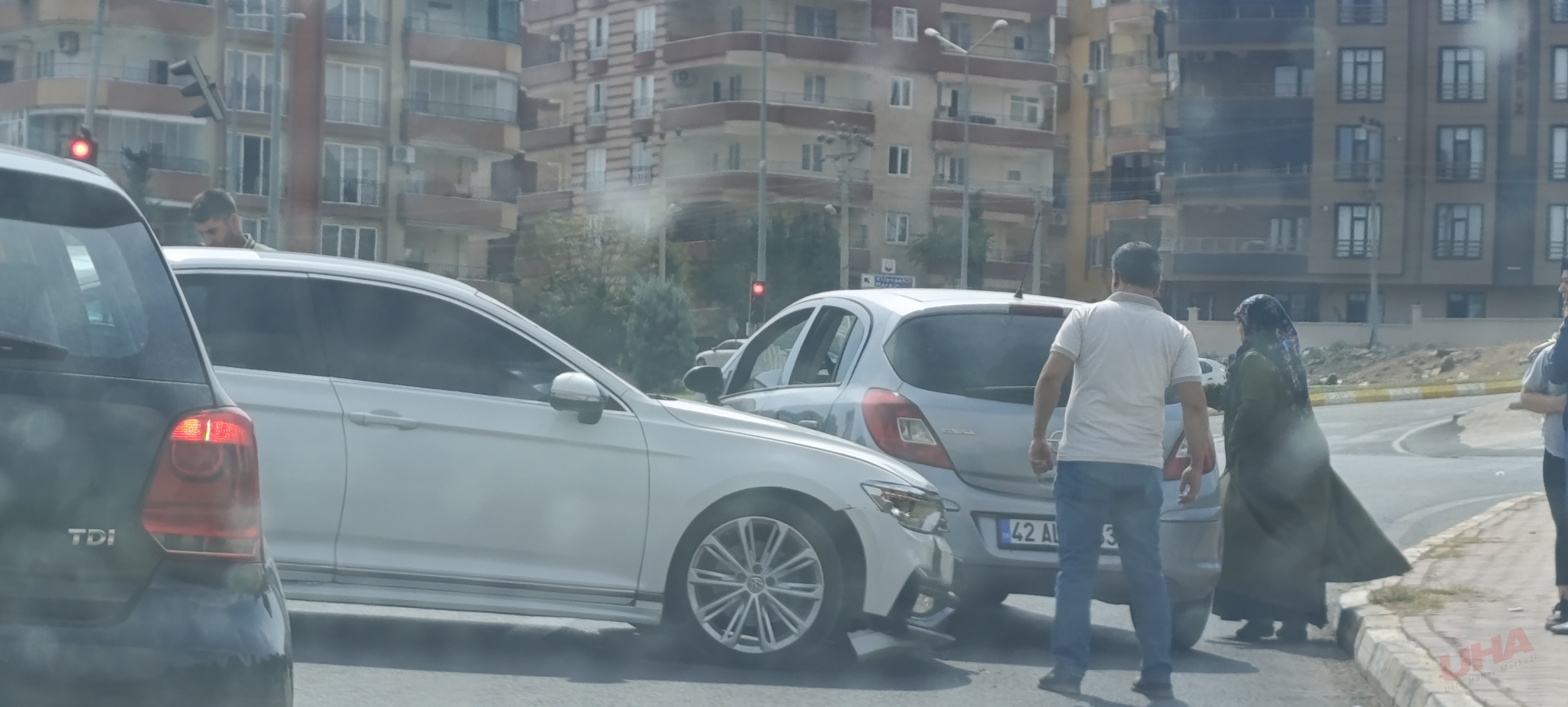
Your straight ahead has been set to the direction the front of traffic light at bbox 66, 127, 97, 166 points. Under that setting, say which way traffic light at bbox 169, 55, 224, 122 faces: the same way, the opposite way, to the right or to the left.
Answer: to the right

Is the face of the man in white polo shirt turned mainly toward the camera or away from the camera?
away from the camera

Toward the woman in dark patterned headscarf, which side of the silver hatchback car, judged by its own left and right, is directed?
right

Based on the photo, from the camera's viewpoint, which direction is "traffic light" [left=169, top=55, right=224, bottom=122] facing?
to the viewer's left

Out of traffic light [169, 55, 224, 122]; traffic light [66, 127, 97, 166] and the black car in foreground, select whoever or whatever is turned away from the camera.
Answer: the black car in foreground

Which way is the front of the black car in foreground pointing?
away from the camera

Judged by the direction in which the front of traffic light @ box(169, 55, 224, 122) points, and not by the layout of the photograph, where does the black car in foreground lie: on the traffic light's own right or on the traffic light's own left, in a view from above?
on the traffic light's own left

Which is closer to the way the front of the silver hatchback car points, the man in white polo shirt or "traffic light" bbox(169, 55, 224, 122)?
the traffic light

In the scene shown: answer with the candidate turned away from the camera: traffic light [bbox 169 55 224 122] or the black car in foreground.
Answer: the black car in foreground

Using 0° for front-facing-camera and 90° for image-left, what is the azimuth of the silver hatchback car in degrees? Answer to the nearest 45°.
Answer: approximately 135°
